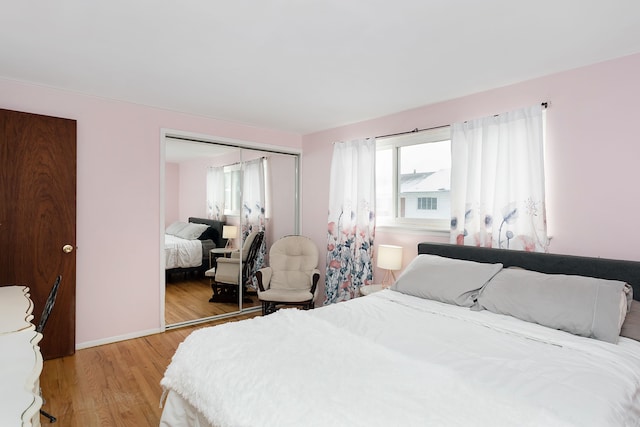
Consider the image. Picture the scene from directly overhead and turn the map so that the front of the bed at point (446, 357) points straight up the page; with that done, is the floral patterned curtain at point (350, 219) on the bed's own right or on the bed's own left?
on the bed's own right

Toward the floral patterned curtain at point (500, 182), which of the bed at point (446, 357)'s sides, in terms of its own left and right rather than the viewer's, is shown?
back

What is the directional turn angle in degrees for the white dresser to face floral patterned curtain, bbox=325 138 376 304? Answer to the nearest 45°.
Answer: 0° — it already faces it

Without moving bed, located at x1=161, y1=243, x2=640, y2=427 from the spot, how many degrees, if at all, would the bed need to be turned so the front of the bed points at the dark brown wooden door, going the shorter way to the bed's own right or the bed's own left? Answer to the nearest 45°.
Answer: approximately 45° to the bed's own right

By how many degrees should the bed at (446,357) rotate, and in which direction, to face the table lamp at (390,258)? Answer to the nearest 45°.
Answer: approximately 135° to its right

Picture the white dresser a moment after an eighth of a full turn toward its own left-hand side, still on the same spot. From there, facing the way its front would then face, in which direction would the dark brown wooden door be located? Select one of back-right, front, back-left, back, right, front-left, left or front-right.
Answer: front-left

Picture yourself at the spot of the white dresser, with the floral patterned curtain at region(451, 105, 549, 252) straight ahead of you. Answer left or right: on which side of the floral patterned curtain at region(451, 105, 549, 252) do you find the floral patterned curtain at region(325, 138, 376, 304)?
left

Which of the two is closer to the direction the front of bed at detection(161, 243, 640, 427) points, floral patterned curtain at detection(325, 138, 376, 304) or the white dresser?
the white dresser

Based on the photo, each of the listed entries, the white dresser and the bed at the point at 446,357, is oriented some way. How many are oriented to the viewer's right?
1

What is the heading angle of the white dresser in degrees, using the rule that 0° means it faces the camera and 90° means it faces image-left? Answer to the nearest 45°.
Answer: approximately 270°

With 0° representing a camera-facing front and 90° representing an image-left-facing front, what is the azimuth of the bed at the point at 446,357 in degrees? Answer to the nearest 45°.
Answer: approximately 45°

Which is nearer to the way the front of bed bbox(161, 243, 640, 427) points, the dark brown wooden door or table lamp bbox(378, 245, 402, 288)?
the dark brown wooden door

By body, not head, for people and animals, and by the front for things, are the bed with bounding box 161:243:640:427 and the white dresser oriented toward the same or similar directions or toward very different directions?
very different directions
